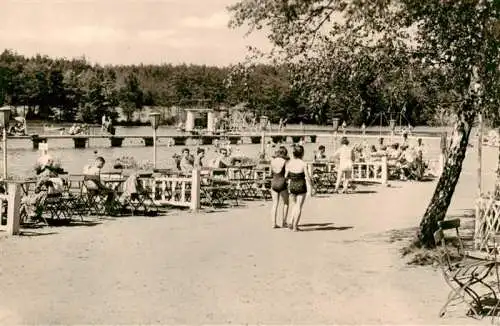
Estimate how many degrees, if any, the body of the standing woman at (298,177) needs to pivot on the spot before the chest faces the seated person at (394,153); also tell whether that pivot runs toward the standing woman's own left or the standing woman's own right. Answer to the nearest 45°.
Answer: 0° — they already face them

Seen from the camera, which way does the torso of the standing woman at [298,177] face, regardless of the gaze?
away from the camera
